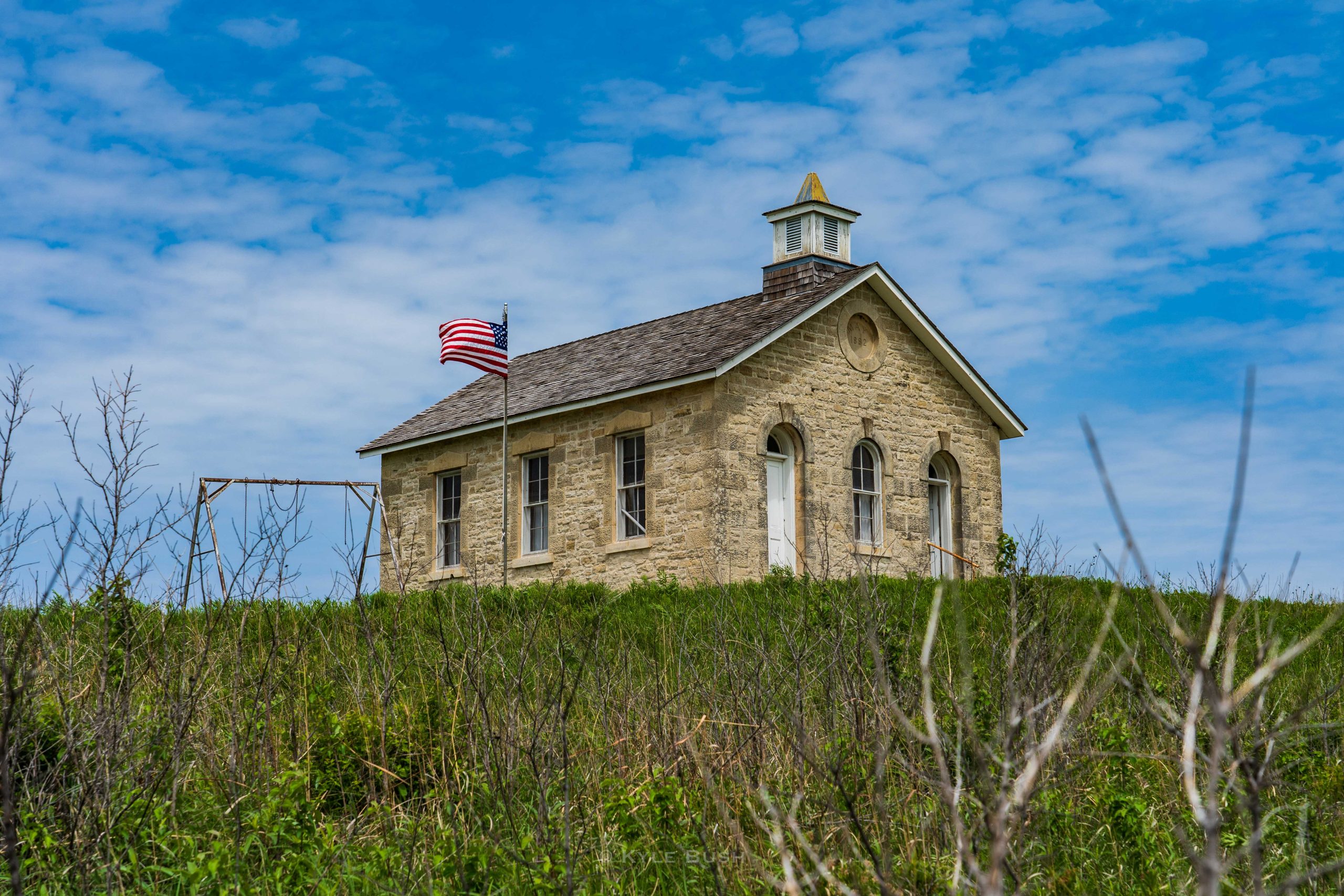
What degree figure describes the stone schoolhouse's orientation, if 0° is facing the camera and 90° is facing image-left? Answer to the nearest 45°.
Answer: approximately 315°
